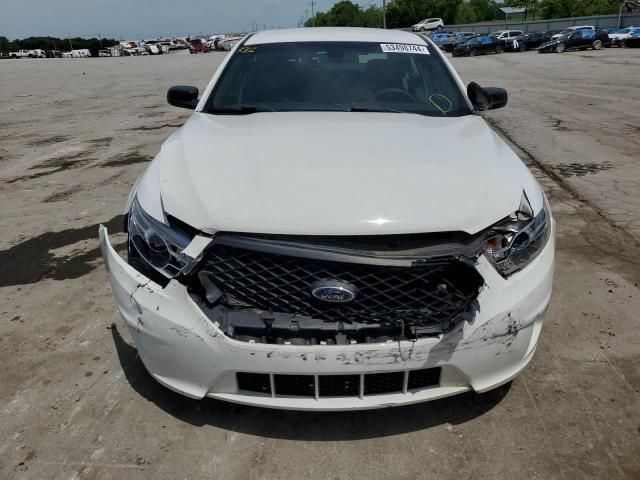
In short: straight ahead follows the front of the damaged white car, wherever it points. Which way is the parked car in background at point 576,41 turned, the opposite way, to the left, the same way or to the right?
to the right

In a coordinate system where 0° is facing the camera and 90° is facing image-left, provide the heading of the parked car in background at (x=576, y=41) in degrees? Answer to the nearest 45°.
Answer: approximately 45°

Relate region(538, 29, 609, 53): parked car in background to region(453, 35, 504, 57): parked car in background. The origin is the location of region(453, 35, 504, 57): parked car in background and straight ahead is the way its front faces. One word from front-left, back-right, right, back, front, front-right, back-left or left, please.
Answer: back-left

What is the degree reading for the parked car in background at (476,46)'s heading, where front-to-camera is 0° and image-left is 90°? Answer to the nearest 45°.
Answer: approximately 45°

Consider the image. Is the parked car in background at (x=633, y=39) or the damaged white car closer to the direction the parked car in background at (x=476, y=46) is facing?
the damaged white car

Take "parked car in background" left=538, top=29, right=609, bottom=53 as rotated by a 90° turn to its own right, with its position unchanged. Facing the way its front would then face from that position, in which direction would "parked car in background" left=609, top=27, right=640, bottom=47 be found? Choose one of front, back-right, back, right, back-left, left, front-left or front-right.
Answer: right

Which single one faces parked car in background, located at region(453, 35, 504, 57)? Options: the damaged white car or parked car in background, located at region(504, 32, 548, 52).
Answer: parked car in background, located at region(504, 32, 548, 52)
